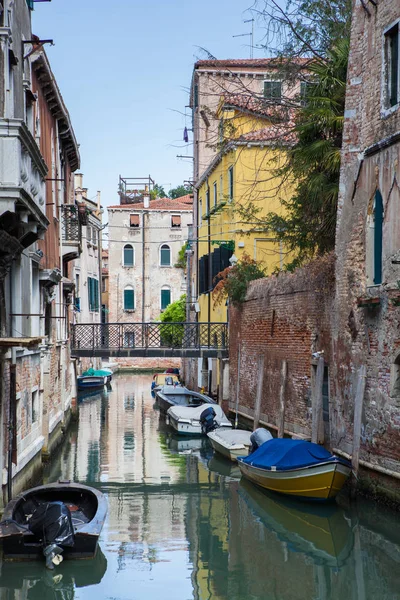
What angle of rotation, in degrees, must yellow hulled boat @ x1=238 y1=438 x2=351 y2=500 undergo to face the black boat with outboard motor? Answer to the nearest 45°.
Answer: approximately 90° to its right

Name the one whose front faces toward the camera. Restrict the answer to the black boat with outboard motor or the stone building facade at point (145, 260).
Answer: the stone building facade

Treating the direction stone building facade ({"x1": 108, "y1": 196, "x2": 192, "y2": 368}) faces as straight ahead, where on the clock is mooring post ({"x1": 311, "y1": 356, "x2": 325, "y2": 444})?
The mooring post is roughly at 12 o'clock from the stone building facade.

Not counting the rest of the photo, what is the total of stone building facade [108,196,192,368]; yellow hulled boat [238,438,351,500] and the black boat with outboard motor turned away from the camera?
1

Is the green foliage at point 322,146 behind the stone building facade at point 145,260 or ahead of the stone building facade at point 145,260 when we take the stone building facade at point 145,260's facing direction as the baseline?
ahead

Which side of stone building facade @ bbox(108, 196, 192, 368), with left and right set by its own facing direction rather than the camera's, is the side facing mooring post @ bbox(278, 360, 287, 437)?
front

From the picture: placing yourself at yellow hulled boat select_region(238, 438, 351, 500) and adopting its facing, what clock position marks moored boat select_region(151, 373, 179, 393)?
The moored boat is roughly at 7 o'clock from the yellow hulled boat.

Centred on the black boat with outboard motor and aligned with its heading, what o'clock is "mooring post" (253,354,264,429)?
The mooring post is roughly at 1 o'clock from the black boat with outboard motor.

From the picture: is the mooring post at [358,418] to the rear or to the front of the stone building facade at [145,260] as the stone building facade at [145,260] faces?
to the front

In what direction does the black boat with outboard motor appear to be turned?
away from the camera

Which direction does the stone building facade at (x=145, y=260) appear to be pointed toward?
toward the camera
